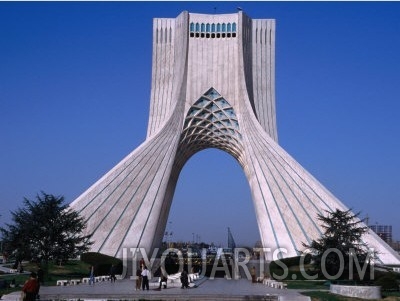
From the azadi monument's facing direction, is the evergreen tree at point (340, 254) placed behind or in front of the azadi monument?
in front

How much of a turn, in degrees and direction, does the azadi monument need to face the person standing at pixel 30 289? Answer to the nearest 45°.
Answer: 0° — it already faces them

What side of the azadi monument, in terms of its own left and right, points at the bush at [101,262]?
front

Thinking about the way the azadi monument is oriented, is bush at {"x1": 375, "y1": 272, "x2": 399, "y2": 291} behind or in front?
in front

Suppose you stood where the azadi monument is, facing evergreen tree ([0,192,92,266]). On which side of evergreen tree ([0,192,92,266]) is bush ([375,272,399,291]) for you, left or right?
left

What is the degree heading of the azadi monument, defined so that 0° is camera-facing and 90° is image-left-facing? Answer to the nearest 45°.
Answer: approximately 0°
